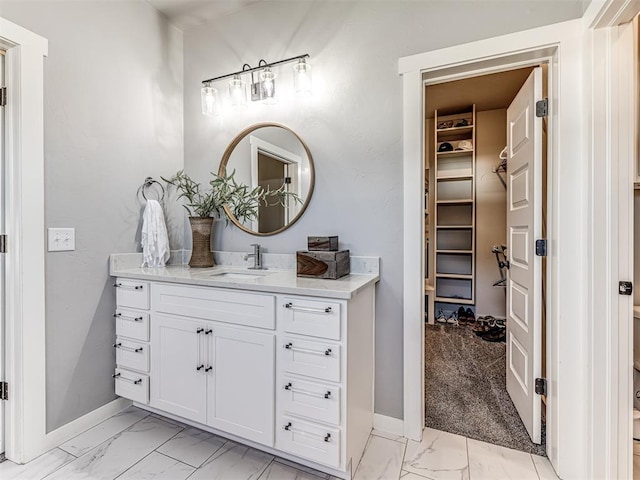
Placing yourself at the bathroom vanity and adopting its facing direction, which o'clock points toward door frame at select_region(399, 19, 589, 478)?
The door frame is roughly at 8 o'clock from the bathroom vanity.

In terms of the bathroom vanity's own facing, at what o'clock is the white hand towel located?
The white hand towel is roughly at 3 o'clock from the bathroom vanity.

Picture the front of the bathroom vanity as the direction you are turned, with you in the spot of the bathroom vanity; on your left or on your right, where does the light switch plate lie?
on your right

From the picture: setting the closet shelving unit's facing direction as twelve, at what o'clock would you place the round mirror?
The round mirror is roughly at 1 o'clock from the closet shelving unit.

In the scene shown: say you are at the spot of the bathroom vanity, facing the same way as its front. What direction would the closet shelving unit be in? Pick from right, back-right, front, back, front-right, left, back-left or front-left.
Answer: back

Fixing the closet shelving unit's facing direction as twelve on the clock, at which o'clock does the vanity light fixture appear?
The vanity light fixture is roughly at 1 o'clock from the closet shelving unit.

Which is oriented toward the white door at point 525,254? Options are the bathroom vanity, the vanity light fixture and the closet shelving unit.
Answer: the closet shelving unit

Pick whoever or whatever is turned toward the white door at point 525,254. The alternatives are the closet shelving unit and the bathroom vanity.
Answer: the closet shelving unit

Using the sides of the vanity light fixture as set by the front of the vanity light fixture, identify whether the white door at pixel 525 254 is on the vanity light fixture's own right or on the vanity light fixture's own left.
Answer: on the vanity light fixture's own left
